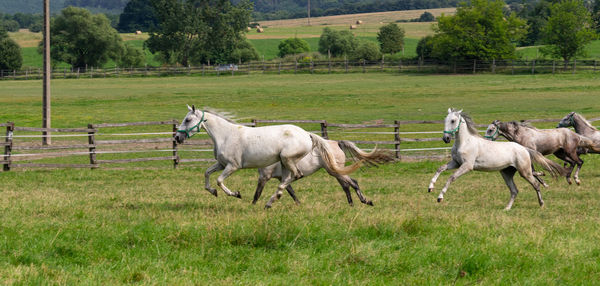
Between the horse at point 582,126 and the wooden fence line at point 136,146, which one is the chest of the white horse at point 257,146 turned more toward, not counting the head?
the wooden fence line

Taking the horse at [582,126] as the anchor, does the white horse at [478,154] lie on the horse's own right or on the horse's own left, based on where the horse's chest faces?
on the horse's own left

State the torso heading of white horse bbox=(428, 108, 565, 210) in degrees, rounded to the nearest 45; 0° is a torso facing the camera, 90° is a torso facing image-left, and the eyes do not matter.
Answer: approximately 90°

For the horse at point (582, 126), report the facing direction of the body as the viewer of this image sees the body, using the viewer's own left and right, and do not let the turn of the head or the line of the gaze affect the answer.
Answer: facing to the left of the viewer

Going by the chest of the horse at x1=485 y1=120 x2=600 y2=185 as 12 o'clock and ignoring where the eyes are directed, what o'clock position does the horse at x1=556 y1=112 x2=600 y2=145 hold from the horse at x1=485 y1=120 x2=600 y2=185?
the horse at x1=556 y1=112 x2=600 y2=145 is roughly at 4 o'clock from the horse at x1=485 y1=120 x2=600 y2=185.

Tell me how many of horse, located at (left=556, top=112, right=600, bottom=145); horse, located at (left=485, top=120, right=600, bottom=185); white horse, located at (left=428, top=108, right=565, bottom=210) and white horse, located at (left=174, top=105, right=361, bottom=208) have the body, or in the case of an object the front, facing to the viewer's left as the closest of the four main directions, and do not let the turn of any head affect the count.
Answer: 4

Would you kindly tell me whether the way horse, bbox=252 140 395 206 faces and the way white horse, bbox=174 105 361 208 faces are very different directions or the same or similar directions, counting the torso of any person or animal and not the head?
same or similar directions

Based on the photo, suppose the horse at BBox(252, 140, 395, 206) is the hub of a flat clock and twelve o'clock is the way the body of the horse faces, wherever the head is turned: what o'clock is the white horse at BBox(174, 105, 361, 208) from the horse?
The white horse is roughly at 11 o'clock from the horse.

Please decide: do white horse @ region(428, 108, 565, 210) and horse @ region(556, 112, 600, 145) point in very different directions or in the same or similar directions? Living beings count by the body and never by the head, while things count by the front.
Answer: same or similar directions

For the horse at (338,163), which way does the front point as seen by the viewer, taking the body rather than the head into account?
to the viewer's left

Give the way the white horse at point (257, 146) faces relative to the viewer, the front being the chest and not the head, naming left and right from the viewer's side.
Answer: facing to the left of the viewer

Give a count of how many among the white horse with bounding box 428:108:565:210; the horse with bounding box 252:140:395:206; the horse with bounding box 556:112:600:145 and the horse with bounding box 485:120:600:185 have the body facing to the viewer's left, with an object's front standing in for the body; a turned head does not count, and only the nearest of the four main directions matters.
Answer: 4

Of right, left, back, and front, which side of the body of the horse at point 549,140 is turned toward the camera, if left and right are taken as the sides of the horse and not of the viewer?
left

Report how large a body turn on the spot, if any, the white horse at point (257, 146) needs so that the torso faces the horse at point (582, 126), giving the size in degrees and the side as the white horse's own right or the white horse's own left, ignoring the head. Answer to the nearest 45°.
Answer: approximately 135° to the white horse's own right
